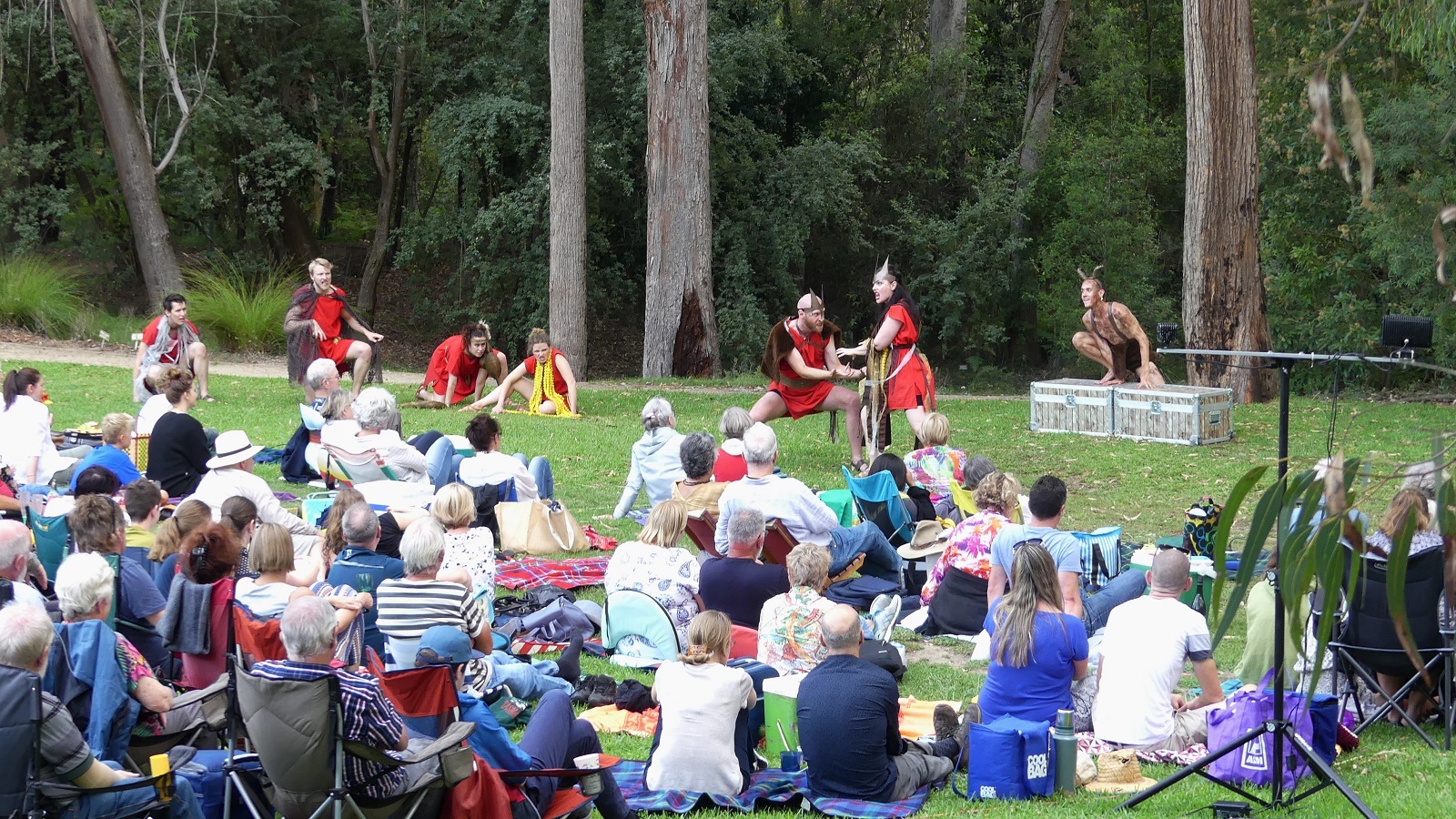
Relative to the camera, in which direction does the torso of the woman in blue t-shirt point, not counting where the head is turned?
away from the camera

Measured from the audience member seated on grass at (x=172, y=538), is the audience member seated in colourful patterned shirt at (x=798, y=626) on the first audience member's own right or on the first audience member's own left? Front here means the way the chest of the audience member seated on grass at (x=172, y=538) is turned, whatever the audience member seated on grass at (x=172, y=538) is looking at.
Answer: on the first audience member's own right

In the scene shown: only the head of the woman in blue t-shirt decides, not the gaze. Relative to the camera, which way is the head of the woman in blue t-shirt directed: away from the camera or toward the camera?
away from the camera

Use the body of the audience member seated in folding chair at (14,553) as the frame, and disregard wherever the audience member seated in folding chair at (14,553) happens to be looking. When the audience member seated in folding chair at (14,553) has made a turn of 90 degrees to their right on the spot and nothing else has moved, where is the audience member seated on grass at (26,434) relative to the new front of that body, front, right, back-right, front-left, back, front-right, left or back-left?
back-left

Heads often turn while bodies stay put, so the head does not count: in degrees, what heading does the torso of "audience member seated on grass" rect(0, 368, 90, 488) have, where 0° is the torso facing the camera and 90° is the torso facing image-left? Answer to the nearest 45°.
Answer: approximately 225°

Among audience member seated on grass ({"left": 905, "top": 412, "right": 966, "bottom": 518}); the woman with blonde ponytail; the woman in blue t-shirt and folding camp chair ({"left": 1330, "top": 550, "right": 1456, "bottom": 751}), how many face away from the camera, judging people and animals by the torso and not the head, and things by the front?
4

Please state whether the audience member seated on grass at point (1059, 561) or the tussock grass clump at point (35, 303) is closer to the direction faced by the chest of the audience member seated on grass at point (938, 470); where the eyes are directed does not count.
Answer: the tussock grass clump

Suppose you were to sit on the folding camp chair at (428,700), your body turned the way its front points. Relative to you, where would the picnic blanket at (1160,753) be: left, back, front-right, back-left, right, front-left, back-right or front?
front-right

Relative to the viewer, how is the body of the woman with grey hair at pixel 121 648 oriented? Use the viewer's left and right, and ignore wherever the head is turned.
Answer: facing away from the viewer and to the right of the viewer

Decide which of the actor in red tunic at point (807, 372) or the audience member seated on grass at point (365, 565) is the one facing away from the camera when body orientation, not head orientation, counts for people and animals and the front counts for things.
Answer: the audience member seated on grass

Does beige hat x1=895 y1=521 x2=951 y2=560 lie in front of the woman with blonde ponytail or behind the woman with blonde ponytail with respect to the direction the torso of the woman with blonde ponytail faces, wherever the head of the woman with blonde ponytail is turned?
in front

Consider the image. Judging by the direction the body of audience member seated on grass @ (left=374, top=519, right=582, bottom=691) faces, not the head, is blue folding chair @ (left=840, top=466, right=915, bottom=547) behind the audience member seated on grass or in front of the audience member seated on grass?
in front

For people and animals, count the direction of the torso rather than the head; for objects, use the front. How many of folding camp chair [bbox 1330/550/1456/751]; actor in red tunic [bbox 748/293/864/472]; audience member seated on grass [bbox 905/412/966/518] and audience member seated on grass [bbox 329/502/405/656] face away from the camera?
3

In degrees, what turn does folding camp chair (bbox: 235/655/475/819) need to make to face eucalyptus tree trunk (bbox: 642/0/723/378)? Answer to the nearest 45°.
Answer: approximately 45° to its left

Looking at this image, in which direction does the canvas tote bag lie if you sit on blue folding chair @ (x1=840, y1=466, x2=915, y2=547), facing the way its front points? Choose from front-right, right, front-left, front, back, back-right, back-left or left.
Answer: back-left

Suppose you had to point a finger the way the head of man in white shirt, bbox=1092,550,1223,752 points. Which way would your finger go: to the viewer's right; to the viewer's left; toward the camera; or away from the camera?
away from the camera

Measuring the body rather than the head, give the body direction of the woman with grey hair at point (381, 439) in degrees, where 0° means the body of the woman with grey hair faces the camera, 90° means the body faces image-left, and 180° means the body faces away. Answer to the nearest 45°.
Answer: approximately 225°

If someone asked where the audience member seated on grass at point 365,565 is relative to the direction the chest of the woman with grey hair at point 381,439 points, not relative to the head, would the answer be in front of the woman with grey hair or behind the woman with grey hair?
behind
